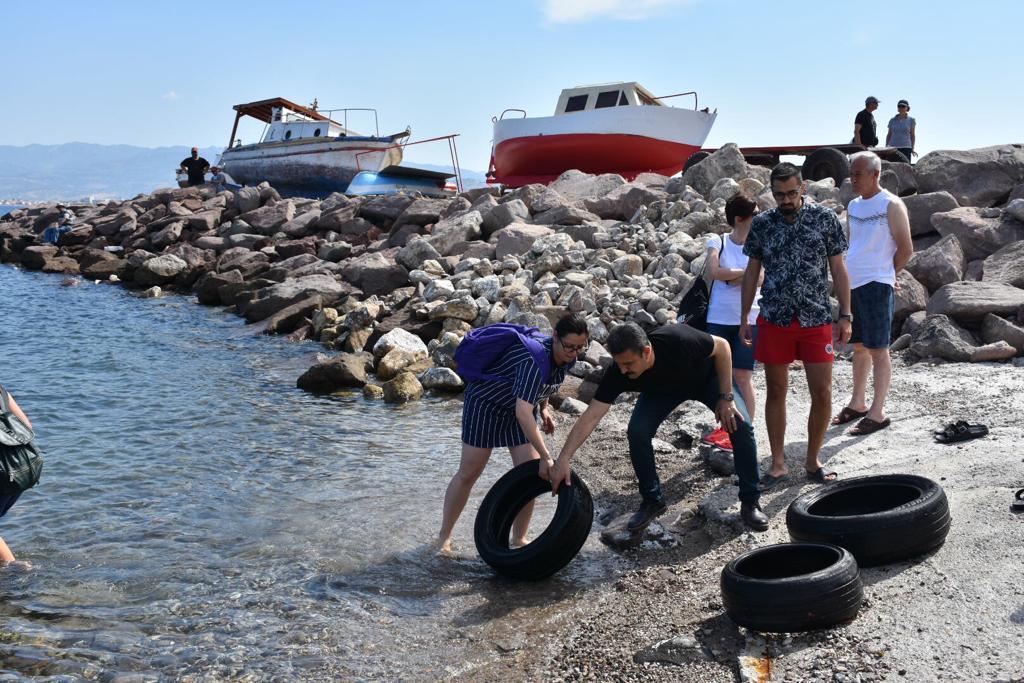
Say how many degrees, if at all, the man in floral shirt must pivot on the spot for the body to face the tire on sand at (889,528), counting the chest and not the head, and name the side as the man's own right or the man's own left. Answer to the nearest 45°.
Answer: approximately 45° to the man's own left

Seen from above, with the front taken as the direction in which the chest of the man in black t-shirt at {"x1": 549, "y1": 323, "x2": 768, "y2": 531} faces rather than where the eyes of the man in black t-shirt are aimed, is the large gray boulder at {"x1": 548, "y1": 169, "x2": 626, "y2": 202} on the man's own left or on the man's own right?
on the man's own right

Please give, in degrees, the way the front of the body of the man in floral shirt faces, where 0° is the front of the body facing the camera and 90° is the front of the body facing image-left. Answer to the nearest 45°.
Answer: approximately 0°

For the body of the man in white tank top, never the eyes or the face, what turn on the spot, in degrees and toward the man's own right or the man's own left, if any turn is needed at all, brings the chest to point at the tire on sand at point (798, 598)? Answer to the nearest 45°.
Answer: approximately 45° to the man's own left

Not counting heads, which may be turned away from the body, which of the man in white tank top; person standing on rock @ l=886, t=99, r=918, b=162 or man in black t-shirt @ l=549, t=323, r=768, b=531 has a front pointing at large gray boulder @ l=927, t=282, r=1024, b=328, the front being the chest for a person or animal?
the person standing on rock

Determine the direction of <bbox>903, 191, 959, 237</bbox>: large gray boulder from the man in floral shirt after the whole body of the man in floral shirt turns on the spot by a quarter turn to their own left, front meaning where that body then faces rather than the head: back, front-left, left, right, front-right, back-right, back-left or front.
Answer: left

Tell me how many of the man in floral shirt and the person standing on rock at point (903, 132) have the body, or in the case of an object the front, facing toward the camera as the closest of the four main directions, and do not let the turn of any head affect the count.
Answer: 2

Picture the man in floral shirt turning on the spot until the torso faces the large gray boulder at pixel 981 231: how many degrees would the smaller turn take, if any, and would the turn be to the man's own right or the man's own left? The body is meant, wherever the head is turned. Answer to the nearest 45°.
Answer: approximately 180°

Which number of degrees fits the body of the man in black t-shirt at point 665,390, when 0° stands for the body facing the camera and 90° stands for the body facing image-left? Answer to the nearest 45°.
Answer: approximately 45°
